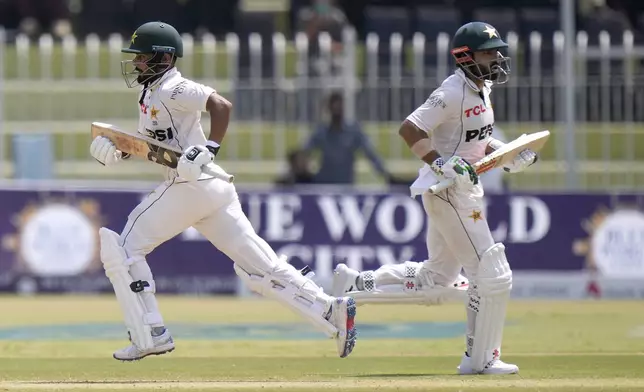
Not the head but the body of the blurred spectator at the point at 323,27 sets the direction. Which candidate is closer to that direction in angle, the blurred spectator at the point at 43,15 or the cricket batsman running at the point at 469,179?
the cricket batsman running

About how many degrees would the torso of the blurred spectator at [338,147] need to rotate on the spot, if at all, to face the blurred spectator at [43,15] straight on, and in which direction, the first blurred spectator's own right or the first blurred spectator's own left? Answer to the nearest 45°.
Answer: approximately 135° to the first blurred spectator's own right

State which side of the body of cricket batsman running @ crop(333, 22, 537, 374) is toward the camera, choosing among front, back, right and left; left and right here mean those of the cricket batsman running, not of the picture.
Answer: right

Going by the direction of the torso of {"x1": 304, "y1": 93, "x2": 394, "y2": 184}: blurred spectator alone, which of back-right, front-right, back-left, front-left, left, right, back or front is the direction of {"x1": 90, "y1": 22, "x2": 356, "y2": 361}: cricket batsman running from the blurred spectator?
front

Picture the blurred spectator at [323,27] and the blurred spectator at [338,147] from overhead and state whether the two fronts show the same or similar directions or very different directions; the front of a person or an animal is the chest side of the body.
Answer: same or similar directions

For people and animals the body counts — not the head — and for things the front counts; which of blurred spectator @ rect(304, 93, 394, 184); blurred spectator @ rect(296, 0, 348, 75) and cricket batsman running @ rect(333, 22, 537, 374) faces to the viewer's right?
the cricket batsman running

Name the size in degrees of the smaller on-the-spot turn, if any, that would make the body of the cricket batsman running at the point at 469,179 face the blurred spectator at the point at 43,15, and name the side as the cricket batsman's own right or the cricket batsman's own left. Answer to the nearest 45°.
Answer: approximately 135° to the cricket batsman's own left

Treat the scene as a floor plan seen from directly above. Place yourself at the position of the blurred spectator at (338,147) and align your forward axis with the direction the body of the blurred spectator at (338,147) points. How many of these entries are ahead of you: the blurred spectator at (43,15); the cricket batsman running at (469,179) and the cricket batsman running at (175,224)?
2

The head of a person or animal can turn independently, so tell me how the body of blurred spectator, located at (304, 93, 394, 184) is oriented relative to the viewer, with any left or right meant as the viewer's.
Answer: facing the viewer

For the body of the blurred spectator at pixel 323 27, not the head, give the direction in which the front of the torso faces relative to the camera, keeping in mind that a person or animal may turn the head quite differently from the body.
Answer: toward the camera

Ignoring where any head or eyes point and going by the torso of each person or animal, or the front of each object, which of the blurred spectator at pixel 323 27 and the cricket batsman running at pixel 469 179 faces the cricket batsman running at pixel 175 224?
the blurred spectator

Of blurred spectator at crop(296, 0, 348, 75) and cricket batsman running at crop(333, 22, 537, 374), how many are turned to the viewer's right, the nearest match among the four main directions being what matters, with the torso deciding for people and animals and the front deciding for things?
1

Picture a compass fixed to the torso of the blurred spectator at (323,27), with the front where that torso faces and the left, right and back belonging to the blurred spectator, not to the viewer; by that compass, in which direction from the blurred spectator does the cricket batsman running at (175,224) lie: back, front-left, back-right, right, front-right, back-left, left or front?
front

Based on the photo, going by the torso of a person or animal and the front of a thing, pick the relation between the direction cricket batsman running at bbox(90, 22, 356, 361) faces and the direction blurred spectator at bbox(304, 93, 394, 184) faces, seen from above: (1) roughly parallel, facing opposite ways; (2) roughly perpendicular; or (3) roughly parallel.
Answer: roughly perpendicular
